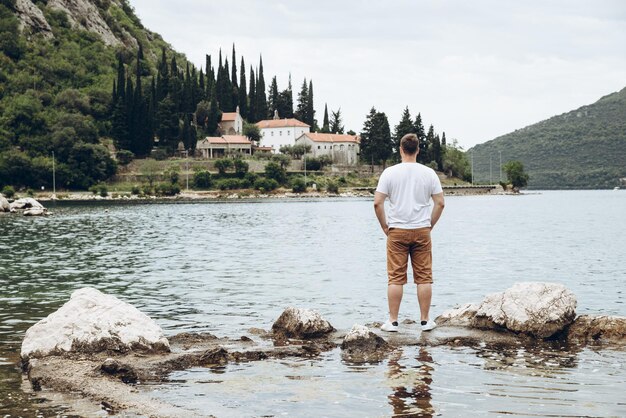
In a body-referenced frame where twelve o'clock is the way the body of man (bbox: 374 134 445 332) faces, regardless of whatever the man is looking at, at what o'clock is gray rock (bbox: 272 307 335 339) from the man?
The gray rock is roughly at 10 o'clock from the man.

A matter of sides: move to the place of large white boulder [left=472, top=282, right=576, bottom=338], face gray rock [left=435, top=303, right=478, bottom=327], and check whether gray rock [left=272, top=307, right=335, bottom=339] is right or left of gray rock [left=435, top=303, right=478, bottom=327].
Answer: left

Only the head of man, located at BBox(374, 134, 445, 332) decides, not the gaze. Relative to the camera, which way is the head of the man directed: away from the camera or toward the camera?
away from the camera

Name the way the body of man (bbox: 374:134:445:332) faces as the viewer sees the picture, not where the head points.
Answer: away from the camera

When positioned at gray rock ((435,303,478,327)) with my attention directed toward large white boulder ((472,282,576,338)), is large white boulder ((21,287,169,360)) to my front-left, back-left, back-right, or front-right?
back-right

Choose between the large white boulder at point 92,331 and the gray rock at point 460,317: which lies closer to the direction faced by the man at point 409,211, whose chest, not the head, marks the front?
the gray rock

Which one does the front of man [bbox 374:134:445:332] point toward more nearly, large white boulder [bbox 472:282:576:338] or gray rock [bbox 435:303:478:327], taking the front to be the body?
the gray rock

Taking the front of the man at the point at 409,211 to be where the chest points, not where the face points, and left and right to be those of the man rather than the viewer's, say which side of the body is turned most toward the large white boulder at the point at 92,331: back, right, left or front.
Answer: left

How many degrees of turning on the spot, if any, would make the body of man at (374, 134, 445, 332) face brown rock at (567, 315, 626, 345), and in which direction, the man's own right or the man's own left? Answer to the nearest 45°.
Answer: approximately 90° to the man's own right

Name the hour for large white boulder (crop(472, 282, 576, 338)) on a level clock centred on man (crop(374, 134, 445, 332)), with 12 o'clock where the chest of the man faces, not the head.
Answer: The large white boulder is roughly at 2 o'clock from the man.
